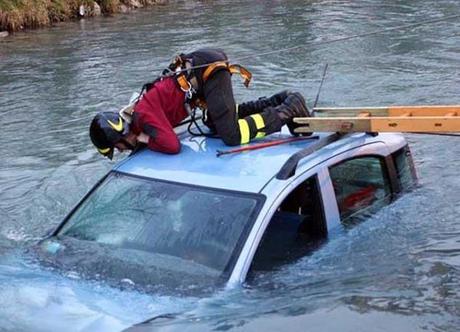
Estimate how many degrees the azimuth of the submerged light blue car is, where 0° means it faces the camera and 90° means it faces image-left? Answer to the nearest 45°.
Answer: approximately 45°
